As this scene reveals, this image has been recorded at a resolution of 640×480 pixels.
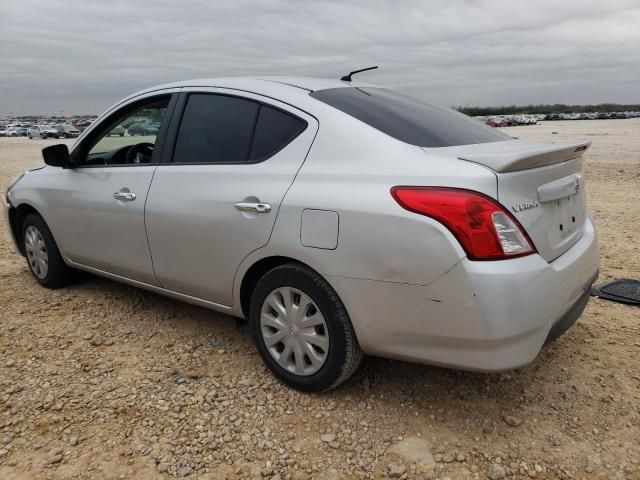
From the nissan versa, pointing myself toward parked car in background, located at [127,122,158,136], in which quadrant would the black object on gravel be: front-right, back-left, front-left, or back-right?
back-right

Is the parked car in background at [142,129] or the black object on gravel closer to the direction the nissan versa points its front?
the parked car in background

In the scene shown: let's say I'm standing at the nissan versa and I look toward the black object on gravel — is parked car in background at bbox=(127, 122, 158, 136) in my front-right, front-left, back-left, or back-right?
back-left

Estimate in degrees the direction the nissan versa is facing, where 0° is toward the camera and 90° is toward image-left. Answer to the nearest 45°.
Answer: approximately 135°

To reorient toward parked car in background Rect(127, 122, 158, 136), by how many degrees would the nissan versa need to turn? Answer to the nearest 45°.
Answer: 0° — it already faces it

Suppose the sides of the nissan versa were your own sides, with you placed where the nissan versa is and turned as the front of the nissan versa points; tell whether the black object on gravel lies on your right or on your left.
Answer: on your right
